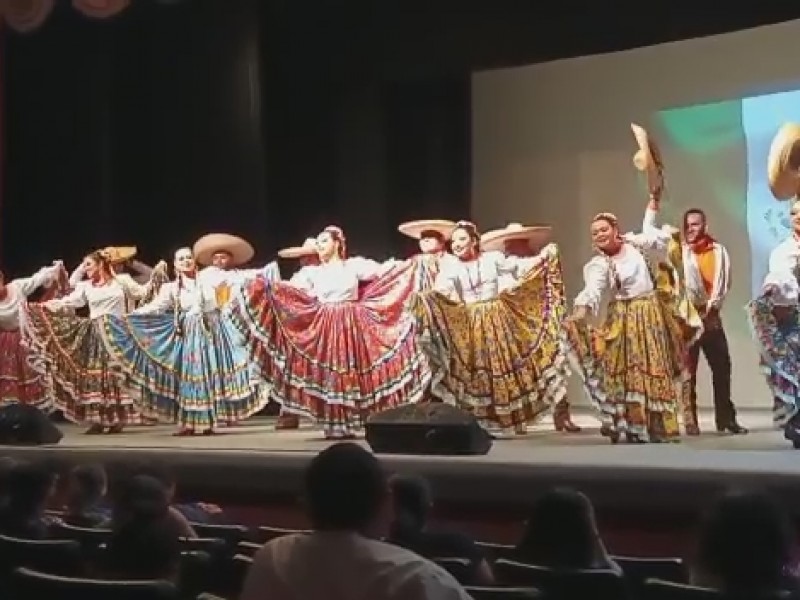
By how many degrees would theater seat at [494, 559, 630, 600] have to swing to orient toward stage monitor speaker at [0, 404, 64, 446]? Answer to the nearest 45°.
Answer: approximately 45° to its left

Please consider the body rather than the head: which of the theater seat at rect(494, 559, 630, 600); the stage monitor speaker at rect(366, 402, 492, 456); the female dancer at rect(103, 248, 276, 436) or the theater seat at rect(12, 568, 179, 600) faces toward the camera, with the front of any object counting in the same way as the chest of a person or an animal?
the female dancer

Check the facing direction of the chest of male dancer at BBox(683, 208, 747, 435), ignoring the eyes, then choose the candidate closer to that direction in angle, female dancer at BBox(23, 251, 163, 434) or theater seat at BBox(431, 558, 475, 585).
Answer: the theater seat

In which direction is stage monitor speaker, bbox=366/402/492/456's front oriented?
away from the camera

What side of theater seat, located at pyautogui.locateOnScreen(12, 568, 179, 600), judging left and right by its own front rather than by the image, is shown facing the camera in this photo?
back

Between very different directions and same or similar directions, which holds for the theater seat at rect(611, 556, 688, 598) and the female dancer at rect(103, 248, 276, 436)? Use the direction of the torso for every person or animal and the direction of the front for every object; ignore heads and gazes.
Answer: very different directions

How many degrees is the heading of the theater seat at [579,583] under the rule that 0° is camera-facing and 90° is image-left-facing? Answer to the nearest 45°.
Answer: approximately 180°

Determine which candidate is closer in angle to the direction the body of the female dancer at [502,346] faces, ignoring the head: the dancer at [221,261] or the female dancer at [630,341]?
the female dancer

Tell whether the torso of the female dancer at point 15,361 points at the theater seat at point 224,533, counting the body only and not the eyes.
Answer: yes
